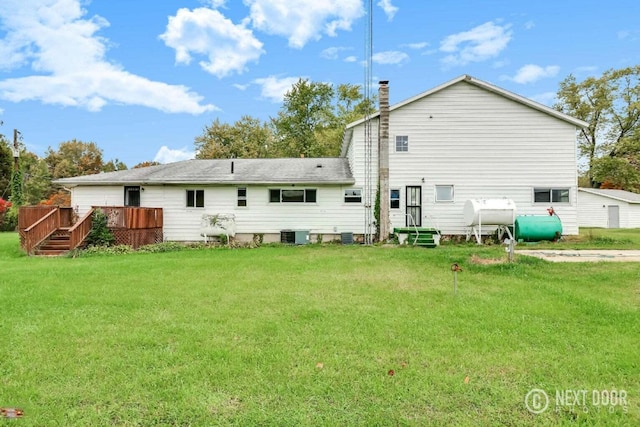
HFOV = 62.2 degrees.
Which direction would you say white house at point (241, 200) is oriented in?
away from the camera

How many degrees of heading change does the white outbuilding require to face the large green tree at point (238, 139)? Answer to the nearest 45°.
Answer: approximately 90° to its right

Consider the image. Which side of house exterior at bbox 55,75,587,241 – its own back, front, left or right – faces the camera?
back

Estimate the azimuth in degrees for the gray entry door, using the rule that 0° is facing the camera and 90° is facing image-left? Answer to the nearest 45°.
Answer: approximately 0°

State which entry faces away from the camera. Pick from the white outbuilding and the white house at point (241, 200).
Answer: the white house
